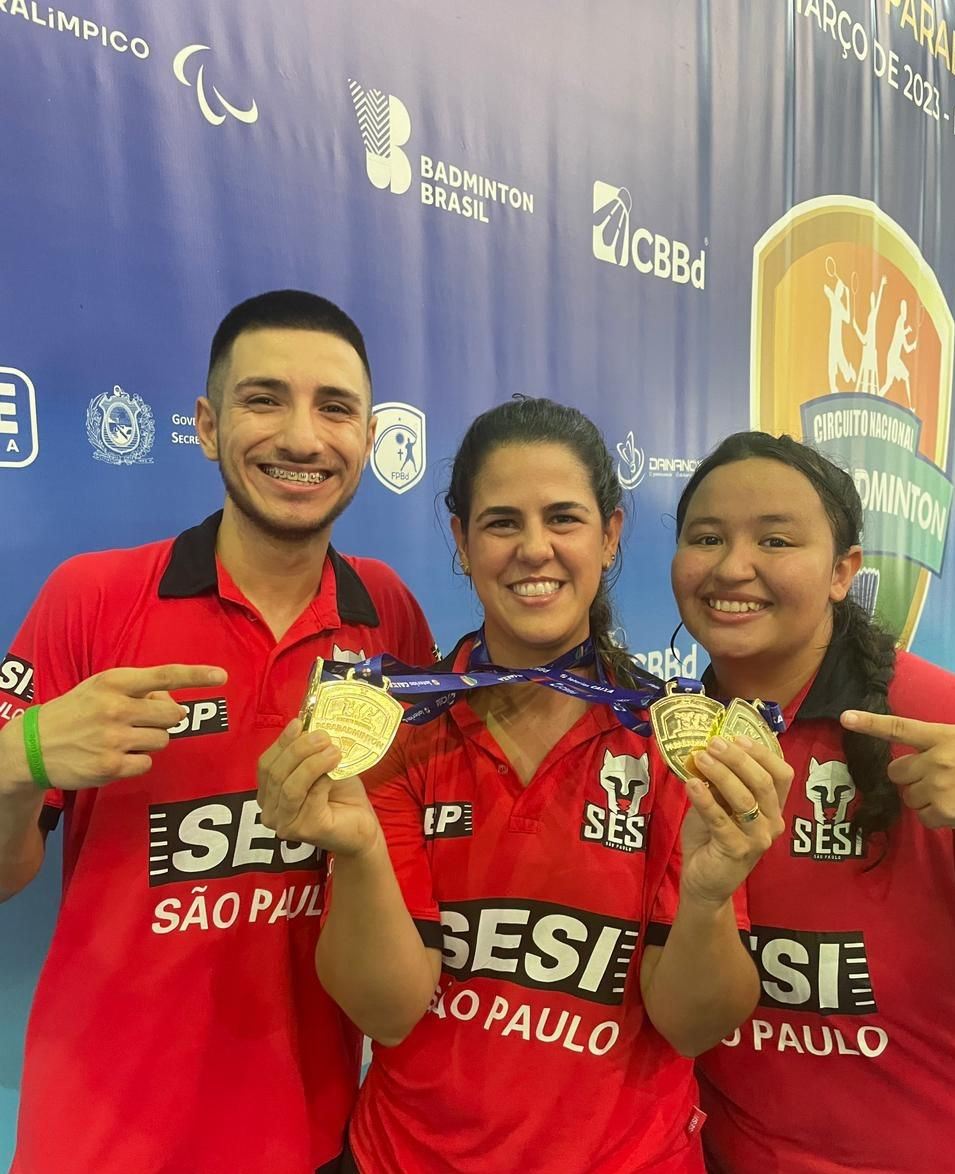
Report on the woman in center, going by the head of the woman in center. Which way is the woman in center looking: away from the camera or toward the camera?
toward the camera

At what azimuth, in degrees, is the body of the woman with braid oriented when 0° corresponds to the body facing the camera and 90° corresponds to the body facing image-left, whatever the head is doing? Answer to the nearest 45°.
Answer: approximately 45°

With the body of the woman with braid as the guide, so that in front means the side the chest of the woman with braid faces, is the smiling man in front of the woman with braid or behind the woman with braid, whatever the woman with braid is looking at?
in front

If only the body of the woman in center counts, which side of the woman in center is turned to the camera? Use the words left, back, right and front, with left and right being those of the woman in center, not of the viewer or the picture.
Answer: front

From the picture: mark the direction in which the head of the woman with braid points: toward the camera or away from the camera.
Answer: toward the camera

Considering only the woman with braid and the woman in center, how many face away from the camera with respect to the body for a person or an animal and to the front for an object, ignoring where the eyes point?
0

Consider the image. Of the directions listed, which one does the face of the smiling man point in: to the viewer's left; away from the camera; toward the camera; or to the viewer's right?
toward the camera
